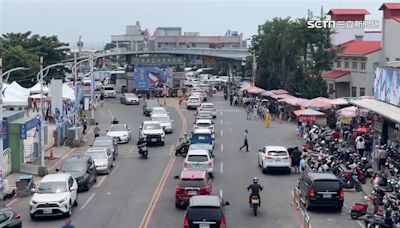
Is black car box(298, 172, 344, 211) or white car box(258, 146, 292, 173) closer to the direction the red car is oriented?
the white car

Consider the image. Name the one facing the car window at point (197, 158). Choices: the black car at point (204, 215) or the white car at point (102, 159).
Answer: the black car

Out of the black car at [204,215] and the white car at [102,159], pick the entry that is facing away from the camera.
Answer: the black car

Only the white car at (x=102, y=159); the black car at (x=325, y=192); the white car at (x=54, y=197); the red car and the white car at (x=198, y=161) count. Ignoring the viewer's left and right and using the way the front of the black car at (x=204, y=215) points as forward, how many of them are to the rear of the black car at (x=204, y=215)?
0

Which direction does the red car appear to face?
away from the camera

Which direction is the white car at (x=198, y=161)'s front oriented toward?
away from the camera

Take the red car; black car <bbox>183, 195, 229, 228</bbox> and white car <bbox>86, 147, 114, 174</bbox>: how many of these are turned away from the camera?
2

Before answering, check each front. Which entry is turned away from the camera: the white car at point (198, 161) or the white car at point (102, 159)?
the white car at point (198, 161)

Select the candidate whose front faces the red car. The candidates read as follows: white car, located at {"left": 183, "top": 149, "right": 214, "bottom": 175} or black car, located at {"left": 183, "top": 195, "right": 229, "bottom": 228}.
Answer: the black car

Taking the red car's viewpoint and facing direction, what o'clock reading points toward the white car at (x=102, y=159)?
The white car is roughly at 11 o'clock from the red car.

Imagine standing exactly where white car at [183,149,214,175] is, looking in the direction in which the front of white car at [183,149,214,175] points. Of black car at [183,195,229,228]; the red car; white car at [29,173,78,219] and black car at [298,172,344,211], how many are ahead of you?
0

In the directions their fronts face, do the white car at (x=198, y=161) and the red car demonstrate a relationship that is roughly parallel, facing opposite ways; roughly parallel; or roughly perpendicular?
roughly parallel

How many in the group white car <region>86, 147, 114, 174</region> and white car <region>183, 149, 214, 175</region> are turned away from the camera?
1

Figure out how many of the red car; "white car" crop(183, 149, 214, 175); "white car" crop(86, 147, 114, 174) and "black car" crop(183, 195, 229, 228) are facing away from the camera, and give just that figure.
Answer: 3

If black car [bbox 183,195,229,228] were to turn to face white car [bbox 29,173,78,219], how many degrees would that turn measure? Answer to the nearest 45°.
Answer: approximately 45° to its left

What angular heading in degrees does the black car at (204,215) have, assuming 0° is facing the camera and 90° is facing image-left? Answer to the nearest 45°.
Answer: approximately 180°

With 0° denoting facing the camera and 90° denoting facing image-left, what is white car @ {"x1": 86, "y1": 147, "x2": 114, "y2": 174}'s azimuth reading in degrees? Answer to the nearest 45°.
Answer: approximately 45°
